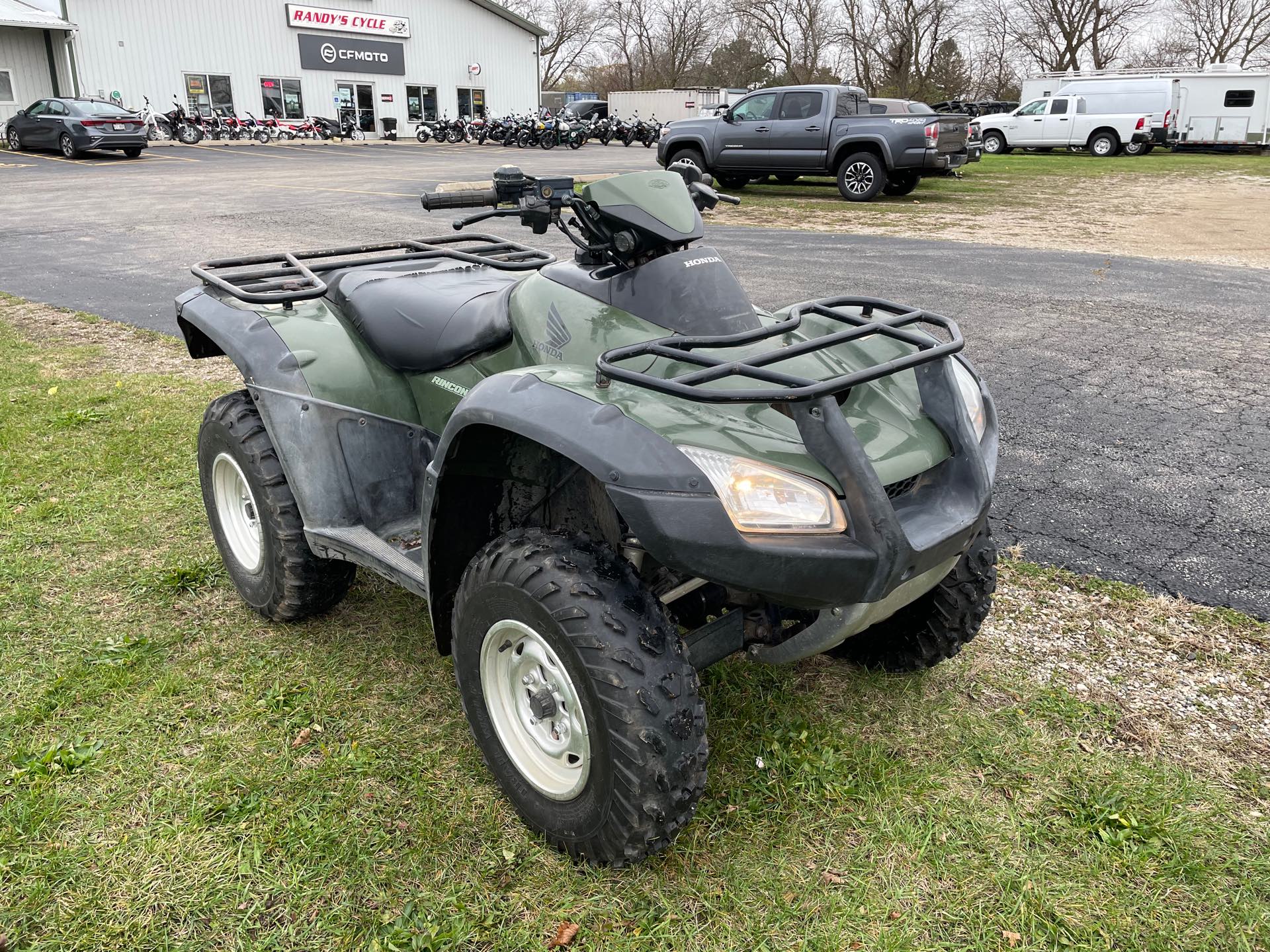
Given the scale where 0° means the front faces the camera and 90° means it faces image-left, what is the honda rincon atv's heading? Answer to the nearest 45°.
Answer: approximately 315°

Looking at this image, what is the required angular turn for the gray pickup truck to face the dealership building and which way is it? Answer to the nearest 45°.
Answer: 0° — it already faces it

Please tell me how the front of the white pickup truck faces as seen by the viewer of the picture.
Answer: facing to the left of the viewer

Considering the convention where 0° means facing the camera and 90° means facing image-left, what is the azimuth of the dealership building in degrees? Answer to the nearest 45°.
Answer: approximately 315°

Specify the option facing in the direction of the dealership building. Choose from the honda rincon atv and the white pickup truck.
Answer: the white pickup truck

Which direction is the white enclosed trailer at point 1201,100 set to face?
to the viewer's left

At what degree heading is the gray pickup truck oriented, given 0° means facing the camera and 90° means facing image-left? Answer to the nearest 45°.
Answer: approximately 135°

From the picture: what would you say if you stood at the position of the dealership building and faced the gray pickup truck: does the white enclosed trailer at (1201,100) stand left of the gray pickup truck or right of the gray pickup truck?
left

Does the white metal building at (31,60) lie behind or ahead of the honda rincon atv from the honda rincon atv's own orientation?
behind
